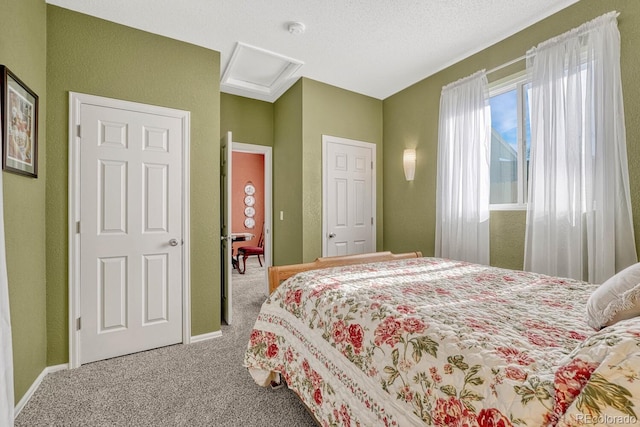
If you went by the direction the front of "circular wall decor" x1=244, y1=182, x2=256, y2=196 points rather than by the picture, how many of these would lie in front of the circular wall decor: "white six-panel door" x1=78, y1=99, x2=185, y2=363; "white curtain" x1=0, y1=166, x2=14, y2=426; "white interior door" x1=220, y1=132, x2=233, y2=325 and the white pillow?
4

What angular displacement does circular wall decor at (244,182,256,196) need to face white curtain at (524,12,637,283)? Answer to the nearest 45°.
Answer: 0° — it already faces it

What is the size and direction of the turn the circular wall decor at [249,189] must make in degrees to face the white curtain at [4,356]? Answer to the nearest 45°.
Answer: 0° — it already faces it

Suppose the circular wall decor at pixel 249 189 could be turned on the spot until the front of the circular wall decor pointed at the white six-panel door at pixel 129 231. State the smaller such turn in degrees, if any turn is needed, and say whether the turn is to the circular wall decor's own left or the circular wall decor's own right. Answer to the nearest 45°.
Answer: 0° — it already faces it

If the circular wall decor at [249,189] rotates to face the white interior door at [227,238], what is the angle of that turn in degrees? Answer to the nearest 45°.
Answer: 0° — it already faces it

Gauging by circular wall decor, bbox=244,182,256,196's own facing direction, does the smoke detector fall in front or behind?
in front

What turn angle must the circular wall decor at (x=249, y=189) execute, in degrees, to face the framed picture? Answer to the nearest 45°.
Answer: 0° — it already faces it

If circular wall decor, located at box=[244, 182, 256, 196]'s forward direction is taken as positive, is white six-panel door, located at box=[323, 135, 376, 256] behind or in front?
in front

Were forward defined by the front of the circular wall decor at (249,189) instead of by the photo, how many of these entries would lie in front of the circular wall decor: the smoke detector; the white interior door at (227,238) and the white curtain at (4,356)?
3

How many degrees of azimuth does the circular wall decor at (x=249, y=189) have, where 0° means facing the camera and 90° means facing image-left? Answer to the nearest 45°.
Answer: approximately 0°
